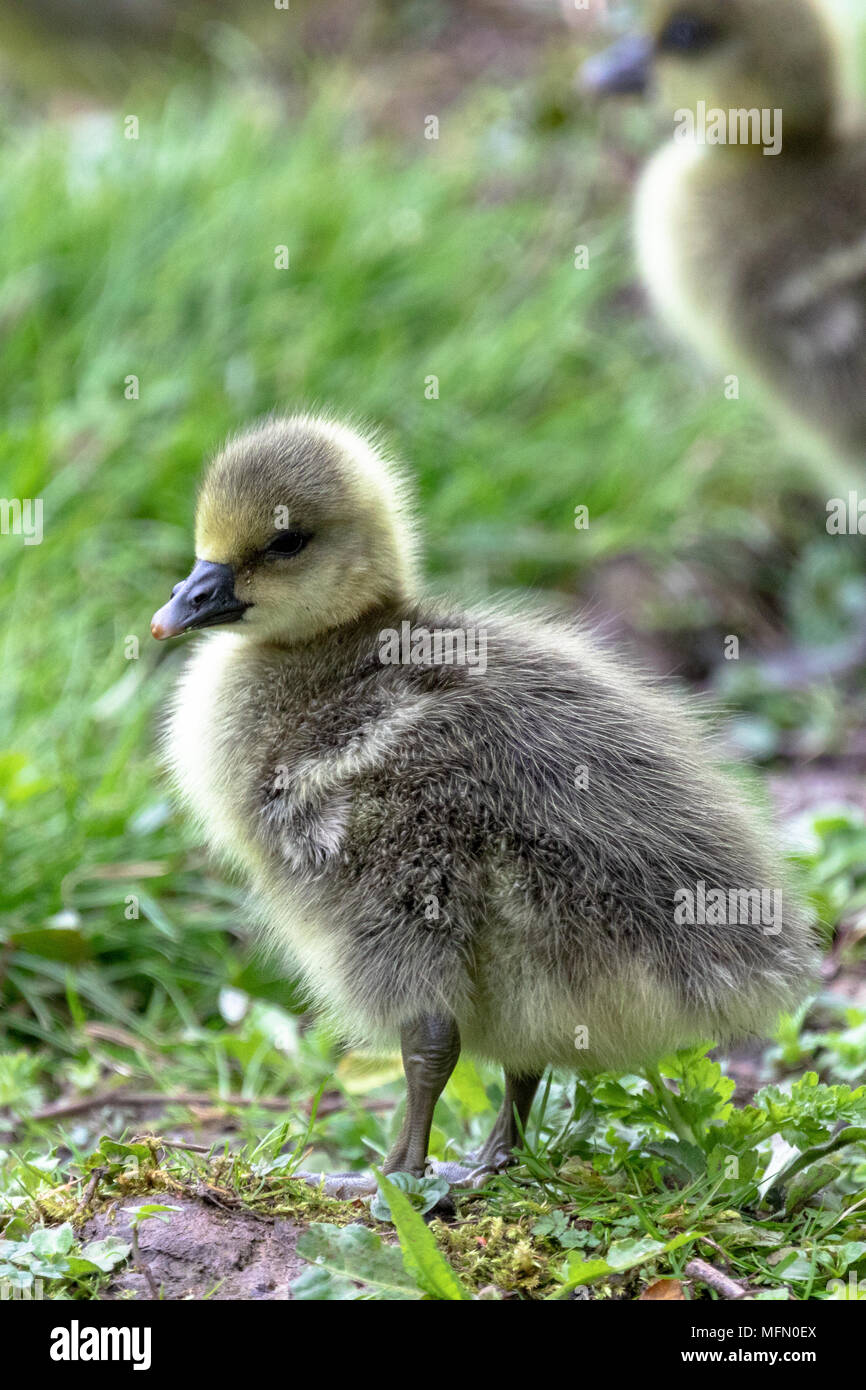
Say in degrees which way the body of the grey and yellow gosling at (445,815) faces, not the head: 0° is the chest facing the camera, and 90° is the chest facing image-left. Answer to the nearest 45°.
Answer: approximately 90°

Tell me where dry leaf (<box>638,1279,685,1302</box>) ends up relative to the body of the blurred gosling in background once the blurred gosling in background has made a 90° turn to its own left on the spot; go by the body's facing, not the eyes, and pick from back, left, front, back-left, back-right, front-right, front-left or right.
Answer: front

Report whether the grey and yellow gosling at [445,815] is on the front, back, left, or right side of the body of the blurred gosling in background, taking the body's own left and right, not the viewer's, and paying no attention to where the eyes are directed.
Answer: left

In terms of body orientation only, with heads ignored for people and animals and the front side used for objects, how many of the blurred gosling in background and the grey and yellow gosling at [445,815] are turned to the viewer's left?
2

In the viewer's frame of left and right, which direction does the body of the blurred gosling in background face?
facing to the left of the viewer
